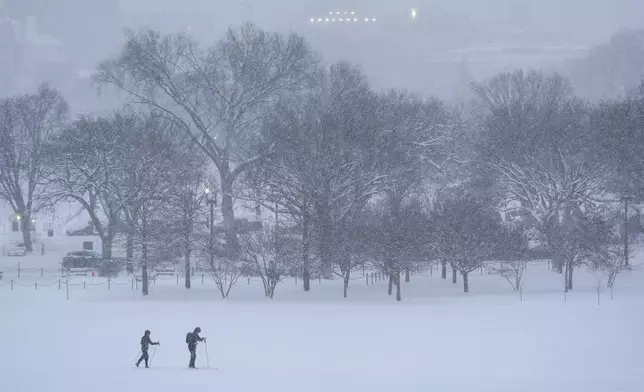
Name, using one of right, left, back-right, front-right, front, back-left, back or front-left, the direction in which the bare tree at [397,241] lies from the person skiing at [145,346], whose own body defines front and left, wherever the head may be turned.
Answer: front-left

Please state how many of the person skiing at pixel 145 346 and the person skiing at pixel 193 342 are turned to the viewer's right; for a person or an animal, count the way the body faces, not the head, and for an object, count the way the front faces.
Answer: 2

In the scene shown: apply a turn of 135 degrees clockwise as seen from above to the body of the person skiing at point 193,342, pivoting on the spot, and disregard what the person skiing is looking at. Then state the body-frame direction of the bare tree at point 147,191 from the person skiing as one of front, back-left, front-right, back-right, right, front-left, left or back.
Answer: back-right

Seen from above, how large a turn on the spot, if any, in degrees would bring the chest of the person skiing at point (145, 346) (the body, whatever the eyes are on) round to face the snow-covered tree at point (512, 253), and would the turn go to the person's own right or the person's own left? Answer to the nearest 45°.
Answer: approximately 45° to the person's own left

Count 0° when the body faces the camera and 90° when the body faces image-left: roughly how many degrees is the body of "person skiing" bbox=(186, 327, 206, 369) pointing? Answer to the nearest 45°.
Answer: approximately 270°

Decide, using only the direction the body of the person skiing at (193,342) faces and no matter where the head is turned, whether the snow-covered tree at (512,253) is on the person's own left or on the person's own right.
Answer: on the person's own left

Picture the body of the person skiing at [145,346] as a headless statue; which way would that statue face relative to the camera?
to the viewer's right

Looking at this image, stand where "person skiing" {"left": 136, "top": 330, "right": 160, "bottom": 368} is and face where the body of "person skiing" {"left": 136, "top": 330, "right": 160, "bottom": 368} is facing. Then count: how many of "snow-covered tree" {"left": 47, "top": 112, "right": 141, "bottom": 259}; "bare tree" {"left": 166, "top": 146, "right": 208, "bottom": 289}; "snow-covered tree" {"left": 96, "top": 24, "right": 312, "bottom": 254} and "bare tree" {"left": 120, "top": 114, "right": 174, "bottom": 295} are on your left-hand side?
4

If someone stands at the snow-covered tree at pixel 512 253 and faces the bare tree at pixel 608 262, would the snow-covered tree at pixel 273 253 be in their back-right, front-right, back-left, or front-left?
back-right

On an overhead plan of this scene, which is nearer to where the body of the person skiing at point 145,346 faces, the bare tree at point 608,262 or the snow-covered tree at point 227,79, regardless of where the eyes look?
the bare tree

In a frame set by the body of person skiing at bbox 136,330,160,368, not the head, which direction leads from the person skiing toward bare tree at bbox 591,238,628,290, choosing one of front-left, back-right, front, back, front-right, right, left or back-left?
front-left

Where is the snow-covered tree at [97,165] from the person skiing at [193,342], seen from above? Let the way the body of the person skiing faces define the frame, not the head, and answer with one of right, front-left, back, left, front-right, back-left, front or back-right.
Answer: left

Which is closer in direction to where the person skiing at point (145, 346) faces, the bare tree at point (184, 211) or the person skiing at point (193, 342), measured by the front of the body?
the person skiing

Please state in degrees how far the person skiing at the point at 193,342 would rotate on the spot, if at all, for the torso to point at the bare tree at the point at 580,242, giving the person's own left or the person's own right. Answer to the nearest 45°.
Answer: approximately 45° to the person's own left
